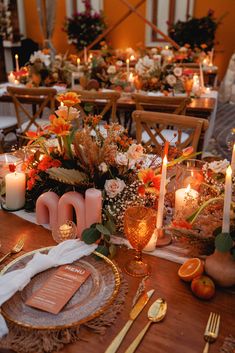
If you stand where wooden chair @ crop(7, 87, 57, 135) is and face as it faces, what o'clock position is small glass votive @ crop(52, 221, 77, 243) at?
The small glass votive is roughly at 6 o'clock from the wooden chair.

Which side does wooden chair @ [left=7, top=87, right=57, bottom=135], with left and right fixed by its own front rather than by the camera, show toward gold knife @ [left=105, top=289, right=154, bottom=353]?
back

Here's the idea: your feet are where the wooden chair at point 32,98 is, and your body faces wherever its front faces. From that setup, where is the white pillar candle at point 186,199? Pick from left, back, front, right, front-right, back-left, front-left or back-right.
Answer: back

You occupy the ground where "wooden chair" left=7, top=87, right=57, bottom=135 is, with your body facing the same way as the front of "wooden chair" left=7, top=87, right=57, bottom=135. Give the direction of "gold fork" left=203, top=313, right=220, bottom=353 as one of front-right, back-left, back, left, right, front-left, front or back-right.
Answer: back

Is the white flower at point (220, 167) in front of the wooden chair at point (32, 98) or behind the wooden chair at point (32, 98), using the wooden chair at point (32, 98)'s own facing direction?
behind

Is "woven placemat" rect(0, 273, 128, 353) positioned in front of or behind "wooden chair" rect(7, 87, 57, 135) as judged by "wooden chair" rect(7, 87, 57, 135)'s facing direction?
behind

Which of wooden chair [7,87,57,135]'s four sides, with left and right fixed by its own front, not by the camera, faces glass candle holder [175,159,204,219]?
back

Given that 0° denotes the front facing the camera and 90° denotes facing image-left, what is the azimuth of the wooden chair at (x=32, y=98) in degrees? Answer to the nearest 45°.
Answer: approximately 180°
